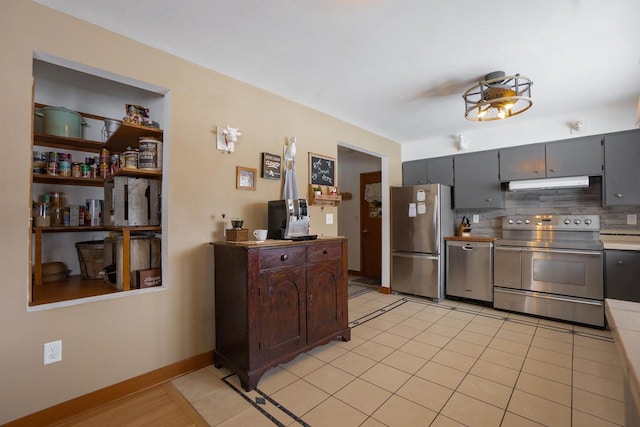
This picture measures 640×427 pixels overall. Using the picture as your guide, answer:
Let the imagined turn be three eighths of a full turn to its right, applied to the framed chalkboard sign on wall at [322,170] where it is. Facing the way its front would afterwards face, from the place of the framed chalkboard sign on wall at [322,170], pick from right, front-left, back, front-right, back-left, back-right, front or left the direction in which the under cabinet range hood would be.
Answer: back

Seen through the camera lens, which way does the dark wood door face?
facing the viewer and to the left of the viewer

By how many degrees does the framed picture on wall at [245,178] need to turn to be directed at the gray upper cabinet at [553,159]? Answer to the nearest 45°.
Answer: approximately 45° to its left

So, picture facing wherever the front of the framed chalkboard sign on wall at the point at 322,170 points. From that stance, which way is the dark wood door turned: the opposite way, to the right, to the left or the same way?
to the right

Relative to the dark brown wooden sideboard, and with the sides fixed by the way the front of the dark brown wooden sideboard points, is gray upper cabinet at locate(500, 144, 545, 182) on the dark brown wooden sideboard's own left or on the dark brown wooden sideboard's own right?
on the dark brown wooden sideboard's own left

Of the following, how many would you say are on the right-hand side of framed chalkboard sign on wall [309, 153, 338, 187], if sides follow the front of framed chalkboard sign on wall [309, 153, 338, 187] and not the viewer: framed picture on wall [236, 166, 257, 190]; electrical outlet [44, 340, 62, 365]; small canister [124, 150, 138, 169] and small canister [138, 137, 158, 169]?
4

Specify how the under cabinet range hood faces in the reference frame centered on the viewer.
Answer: facing the viewer

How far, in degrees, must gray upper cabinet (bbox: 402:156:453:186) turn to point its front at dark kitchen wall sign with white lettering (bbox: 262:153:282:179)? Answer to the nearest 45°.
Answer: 0° — it already faces it

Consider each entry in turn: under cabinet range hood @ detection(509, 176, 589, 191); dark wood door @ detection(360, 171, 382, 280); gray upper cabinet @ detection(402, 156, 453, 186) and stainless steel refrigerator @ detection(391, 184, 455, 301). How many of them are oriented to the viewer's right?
0

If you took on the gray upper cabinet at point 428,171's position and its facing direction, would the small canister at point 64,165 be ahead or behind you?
ahead

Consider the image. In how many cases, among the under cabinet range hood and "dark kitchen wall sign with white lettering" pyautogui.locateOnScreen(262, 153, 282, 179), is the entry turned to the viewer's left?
0

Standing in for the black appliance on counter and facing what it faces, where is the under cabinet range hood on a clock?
The under cabinet range hood is roughly at 10 o'clock from the black appliance on counter.

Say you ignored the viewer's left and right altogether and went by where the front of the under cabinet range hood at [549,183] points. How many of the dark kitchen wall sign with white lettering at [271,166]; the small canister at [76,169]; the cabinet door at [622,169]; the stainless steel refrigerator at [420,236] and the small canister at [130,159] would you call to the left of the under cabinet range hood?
1

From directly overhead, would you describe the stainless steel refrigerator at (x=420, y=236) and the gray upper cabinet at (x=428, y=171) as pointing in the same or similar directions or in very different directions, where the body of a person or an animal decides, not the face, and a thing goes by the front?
same or similar directions

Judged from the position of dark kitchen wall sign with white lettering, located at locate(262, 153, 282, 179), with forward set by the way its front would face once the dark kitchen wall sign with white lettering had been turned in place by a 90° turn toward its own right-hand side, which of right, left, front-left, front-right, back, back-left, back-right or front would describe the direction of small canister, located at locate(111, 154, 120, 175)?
front-right

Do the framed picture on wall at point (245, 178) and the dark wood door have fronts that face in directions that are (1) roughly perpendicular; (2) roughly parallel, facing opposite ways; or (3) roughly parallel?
roughly perpendicular

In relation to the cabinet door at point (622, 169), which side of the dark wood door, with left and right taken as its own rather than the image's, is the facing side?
left

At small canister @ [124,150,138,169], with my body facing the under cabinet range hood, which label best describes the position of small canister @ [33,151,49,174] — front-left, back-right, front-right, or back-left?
back-left
